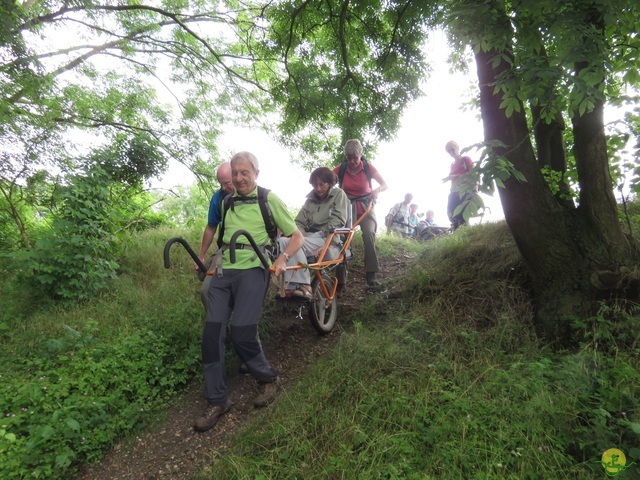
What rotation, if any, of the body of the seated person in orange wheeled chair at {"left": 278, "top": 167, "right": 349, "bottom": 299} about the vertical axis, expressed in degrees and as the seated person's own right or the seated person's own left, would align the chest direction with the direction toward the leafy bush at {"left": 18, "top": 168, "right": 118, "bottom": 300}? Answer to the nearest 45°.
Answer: approximately 45° to the seated person's own right

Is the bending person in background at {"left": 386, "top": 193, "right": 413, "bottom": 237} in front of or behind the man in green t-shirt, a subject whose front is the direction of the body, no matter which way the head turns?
behind

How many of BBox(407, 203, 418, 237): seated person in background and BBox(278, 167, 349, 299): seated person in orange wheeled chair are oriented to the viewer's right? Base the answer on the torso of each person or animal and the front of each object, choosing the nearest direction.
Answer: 0

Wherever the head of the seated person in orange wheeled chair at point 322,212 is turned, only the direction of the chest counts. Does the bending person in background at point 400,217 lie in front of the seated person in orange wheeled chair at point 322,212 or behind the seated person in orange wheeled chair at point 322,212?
behind

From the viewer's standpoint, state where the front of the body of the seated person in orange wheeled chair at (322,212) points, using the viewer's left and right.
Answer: facing the viewer and to the left of the viewer

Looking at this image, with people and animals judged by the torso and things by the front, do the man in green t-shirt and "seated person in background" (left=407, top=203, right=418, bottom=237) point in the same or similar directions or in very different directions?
same or similar directions

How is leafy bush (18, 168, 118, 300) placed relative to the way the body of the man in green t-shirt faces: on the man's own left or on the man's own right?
on the man's own right

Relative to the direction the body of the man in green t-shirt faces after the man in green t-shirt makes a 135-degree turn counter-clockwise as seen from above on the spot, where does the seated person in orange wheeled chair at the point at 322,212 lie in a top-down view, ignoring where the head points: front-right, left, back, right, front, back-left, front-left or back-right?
front-left

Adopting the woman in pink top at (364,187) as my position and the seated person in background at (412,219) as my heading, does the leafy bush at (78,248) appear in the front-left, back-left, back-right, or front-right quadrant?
back-left

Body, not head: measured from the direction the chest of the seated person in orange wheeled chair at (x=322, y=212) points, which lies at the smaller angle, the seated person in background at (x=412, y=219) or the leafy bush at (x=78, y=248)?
the leafy bush

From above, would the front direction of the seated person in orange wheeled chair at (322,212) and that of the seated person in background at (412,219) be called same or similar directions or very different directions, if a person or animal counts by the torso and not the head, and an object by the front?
same or similar directions
